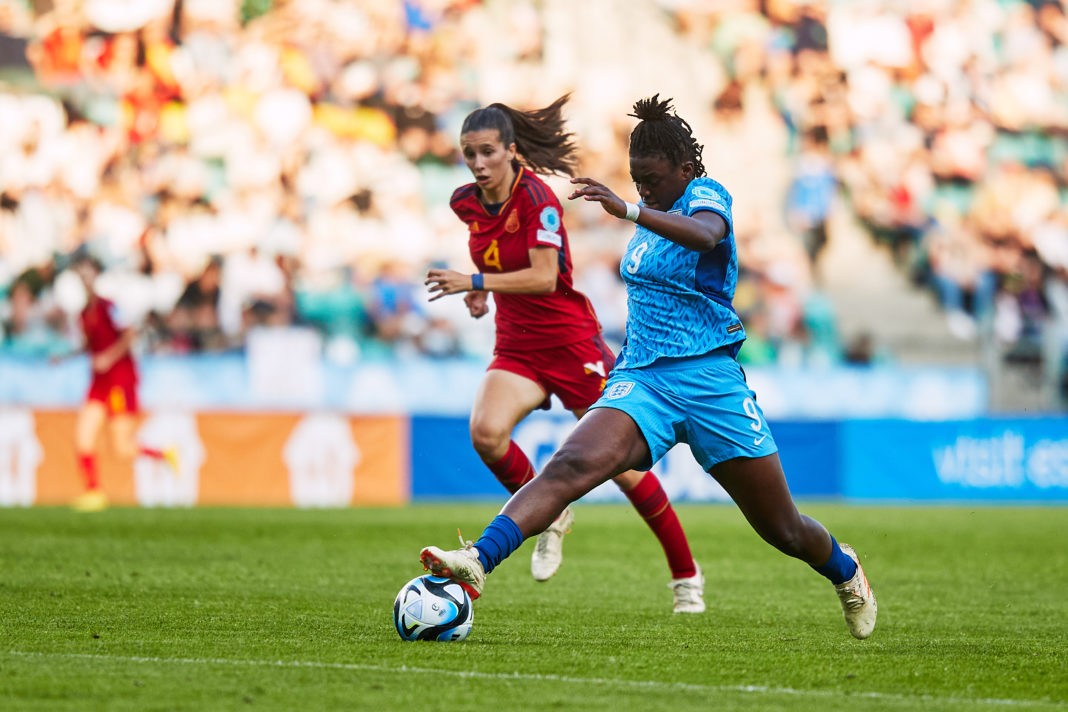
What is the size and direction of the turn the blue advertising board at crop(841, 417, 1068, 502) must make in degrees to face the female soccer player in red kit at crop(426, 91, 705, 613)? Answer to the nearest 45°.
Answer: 0° — it already faces them

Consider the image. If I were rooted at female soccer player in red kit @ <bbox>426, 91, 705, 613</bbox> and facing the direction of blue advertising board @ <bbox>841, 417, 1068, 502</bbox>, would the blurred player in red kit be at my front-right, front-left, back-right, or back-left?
front-left

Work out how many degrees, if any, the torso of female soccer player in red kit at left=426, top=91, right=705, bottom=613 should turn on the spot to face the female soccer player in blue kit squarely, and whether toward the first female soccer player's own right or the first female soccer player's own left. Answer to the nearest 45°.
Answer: approximately 45° to the first female soccer player's own left

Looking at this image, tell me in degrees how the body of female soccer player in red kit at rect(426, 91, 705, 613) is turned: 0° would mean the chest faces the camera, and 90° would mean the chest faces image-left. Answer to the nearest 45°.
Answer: approximately 45°

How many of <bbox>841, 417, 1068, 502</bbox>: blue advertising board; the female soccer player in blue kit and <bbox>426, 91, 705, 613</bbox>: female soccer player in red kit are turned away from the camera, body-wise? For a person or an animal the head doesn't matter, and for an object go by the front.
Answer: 0

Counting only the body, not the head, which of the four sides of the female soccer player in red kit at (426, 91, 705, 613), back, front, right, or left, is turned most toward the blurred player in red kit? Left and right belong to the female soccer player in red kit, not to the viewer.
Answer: right

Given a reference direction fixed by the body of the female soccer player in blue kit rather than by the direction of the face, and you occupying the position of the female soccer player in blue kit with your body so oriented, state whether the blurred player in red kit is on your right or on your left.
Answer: on your right

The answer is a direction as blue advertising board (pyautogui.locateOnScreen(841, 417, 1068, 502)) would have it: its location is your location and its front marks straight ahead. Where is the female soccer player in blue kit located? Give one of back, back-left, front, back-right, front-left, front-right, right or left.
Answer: front

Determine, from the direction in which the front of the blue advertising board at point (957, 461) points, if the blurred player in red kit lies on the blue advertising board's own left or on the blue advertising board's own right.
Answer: on the blue advertising board's own right

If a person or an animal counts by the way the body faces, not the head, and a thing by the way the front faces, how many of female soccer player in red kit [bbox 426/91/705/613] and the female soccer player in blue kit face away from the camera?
0

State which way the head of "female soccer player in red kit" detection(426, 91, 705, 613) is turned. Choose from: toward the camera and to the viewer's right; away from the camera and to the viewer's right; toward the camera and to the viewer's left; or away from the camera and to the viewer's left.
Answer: toward the camera and to the viewer's left

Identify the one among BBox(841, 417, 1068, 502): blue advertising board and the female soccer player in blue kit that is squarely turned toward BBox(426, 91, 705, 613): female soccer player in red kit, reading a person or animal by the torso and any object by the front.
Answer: the blue advertising board

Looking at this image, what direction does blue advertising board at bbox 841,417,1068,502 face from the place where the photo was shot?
facing the viewer
